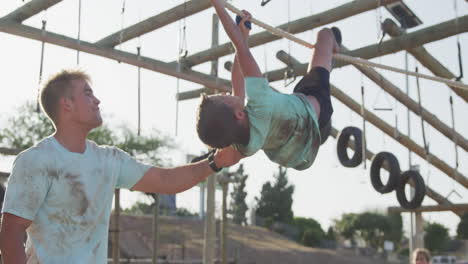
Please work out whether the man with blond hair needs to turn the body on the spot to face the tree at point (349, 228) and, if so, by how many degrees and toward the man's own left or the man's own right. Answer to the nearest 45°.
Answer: approximately 90° to the man's own left

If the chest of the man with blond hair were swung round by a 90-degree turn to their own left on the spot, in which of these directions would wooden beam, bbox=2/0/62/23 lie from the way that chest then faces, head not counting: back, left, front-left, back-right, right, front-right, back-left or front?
front-left

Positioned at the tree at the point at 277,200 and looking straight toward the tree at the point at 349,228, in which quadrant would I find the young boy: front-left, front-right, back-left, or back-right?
back-right

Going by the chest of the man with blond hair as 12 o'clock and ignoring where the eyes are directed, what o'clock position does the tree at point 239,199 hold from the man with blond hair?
The tree is roughly at 8 o'clock from the man with blond hair.

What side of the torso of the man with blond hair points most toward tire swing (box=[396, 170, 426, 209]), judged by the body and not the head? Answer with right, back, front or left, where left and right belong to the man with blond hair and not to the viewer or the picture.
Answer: left

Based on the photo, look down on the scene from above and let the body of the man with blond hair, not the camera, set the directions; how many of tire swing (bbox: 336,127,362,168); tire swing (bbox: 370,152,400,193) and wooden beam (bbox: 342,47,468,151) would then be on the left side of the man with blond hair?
3

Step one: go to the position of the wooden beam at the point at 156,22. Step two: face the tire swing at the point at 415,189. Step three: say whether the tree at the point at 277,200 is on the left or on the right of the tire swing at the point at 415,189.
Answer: left

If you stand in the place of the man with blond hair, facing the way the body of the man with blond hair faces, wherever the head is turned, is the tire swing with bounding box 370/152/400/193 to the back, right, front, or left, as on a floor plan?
left

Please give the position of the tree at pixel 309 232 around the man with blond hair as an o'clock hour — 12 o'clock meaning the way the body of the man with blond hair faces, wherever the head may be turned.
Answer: The tree is roughly at 8 o'clock from the man with blond hair.

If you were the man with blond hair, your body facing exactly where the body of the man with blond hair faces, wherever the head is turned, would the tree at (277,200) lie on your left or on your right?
on your left

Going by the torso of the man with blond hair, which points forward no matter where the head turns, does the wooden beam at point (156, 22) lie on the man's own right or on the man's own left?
on the man's own left

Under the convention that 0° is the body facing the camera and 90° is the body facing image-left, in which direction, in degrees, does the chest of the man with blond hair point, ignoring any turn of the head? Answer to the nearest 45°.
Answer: approximately 315°

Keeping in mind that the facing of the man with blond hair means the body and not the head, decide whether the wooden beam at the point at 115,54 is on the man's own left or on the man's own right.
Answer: on the man's own left
